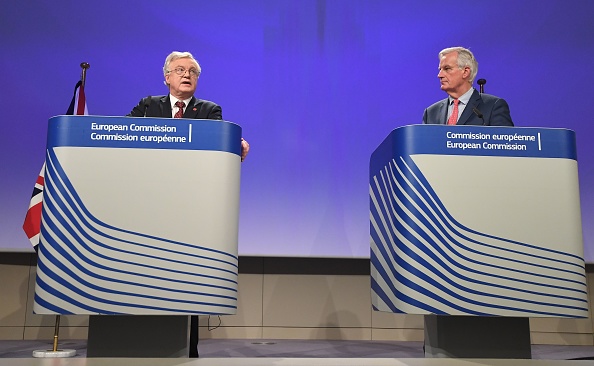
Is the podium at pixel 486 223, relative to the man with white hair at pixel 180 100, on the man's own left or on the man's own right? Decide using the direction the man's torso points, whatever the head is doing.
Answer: on the man's own left

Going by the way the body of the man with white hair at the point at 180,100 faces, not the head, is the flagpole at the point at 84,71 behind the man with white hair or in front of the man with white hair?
behind

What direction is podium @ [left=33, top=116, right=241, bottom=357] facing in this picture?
toward the camera

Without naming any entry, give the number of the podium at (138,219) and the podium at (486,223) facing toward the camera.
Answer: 2

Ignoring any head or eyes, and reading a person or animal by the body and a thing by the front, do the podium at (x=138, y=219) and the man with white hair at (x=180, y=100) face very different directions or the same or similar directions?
same or similar directions

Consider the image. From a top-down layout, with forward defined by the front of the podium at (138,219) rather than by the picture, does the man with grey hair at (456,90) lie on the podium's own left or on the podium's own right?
on the podium's own left

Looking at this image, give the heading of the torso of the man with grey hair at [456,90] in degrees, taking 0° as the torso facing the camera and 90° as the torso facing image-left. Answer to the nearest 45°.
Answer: approximately 45°

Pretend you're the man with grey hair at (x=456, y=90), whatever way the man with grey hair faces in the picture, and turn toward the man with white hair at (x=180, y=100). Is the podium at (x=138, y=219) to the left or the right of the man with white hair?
left

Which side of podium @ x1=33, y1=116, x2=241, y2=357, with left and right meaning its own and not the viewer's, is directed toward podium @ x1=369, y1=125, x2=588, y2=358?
left

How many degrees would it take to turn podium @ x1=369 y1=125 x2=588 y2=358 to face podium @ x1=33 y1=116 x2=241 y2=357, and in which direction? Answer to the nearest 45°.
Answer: approximately 45° to its right

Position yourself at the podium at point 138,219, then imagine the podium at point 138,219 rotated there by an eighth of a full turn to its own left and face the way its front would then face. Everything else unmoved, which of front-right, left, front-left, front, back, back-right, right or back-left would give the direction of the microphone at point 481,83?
left

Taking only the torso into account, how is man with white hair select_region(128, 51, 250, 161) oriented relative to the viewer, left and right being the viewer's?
facing the viewer

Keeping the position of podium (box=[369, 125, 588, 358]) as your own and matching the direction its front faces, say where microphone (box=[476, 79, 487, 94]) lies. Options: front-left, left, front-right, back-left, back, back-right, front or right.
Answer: back

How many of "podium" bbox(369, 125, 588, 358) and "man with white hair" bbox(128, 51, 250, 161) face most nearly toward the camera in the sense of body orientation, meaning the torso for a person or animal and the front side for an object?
2

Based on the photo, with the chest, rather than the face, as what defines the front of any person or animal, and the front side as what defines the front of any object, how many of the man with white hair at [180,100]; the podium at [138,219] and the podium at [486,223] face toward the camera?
3
